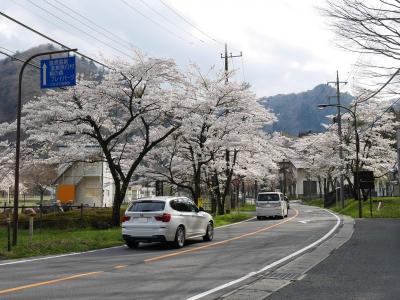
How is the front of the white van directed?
away from the camera

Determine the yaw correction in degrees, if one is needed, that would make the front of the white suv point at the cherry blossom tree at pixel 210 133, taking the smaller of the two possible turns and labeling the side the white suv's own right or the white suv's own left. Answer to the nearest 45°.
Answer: approximately 45° to the white suv's own left

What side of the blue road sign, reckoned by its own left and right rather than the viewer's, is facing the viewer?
front

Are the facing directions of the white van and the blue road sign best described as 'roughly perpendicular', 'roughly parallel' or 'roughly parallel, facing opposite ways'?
roughly parallel, facing opposite ways

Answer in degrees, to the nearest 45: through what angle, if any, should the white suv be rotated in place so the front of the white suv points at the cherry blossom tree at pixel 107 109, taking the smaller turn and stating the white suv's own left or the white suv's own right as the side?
approximately 45° to the white suv's own left

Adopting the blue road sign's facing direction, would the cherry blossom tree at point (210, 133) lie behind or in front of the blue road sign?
behind

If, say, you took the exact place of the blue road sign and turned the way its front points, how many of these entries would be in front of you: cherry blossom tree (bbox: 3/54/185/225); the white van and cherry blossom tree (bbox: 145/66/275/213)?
0

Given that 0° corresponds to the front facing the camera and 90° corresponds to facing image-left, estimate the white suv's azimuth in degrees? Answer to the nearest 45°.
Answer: approximately 225°

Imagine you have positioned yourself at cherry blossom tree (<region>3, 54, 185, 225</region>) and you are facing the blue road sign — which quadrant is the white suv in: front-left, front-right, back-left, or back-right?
front-left

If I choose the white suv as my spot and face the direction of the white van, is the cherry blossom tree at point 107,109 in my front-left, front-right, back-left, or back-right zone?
front-left

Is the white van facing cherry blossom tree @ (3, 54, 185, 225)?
no

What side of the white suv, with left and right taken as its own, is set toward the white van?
front

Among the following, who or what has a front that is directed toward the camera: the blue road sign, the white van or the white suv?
the blue road sign
